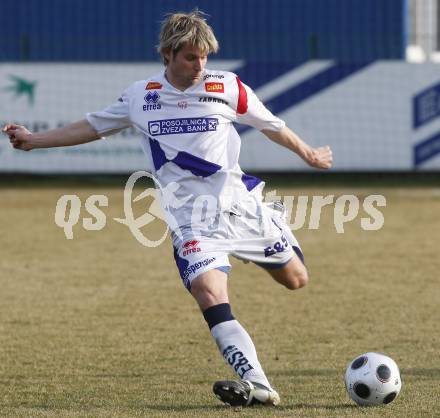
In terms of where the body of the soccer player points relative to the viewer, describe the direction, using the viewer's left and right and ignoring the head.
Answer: facing the viewer

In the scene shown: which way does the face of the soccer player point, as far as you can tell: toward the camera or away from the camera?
toward the camera
